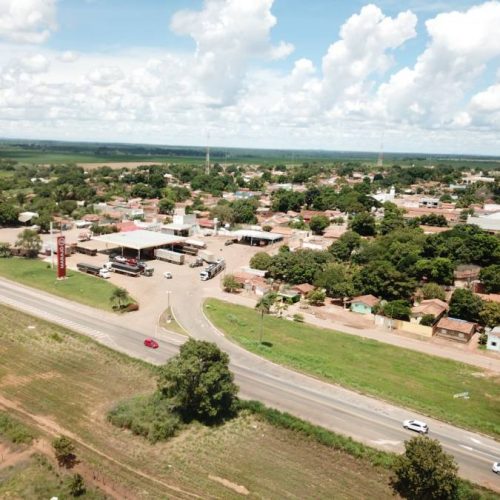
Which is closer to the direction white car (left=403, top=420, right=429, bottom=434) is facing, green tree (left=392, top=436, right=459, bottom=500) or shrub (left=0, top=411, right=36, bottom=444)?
the shrub

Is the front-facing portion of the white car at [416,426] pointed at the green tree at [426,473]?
no

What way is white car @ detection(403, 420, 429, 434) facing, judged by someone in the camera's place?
facing away from the viewer and to the left of the viewer

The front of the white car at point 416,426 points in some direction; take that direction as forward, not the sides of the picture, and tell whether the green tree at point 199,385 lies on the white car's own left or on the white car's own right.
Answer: on the white car's own left

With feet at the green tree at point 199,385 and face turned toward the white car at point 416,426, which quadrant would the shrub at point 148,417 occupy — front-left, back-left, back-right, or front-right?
back-right

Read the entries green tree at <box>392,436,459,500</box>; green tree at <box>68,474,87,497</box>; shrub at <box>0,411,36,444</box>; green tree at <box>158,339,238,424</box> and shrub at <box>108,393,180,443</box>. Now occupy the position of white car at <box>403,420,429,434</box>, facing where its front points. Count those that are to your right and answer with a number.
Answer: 0

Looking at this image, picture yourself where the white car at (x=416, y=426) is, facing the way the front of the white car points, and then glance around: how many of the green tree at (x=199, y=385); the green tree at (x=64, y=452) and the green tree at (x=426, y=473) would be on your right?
0

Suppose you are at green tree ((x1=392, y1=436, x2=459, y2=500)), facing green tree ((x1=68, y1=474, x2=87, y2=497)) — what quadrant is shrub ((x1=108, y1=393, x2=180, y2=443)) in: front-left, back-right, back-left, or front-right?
front-right

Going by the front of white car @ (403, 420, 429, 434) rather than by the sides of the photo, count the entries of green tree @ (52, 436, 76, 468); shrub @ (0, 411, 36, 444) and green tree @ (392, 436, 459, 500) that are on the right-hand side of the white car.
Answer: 0

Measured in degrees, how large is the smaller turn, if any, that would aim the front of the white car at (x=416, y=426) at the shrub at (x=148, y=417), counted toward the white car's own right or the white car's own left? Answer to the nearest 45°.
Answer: approximately 90° to the white car's own left

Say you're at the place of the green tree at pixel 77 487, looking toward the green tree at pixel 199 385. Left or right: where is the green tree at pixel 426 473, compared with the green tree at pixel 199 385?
right

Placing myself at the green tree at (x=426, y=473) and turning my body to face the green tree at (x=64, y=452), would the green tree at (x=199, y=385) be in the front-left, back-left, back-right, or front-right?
front-right

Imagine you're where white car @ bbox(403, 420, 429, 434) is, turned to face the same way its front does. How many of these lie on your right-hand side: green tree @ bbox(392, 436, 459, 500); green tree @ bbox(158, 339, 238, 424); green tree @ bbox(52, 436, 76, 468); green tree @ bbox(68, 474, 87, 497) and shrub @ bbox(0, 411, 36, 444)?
0

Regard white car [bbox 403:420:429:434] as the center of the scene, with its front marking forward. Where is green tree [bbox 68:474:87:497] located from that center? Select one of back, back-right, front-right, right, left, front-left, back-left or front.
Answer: left

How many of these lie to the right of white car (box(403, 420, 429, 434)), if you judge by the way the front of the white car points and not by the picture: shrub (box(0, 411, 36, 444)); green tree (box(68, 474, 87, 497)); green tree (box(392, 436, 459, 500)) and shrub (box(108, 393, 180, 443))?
0

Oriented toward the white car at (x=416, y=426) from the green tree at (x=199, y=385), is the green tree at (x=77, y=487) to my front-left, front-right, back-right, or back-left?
back-right

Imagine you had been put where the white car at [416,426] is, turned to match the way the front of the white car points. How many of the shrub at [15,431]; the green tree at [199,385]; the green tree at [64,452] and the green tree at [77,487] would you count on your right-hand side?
0

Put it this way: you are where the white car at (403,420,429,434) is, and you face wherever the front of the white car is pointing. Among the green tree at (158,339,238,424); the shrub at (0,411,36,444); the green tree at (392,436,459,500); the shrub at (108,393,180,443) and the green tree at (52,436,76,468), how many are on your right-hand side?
0
